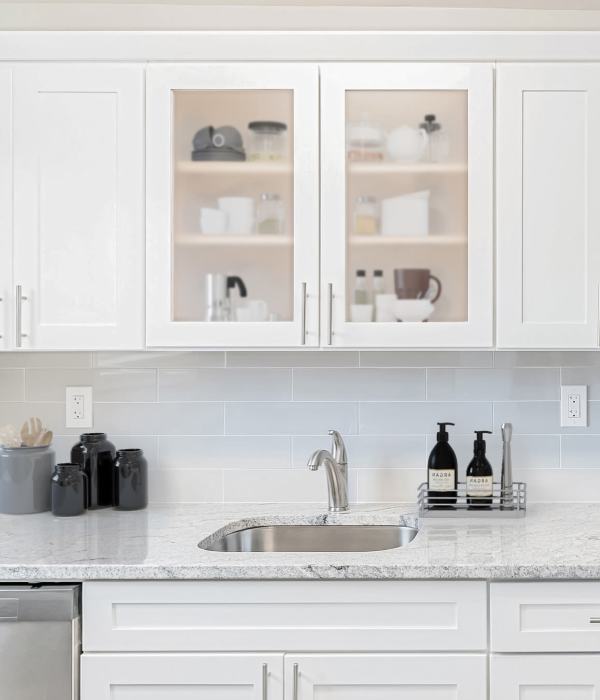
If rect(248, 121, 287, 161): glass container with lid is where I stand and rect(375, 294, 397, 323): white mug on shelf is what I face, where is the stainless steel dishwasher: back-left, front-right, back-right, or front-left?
back-right

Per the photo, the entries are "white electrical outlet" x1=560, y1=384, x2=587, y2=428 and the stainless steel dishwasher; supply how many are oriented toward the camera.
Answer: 2

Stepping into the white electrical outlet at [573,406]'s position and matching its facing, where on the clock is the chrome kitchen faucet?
The chrome kitchen faucet is roughly at 2 o'clock from the white electrical outlet.

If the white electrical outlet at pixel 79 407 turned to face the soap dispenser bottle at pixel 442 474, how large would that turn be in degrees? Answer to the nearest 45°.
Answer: approximately 45° to its left

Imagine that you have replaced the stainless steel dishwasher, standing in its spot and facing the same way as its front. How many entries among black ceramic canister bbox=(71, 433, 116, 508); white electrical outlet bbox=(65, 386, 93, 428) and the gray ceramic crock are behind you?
3

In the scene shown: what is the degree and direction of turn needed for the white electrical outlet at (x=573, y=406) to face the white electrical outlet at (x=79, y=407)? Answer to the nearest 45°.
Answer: approximately 90° to its right

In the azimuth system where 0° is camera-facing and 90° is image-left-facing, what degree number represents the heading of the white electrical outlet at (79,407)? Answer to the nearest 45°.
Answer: approximately 0°

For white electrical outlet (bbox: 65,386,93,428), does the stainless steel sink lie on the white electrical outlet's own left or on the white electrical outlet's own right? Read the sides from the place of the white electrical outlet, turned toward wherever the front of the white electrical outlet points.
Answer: on the white electrical outlet's own left
